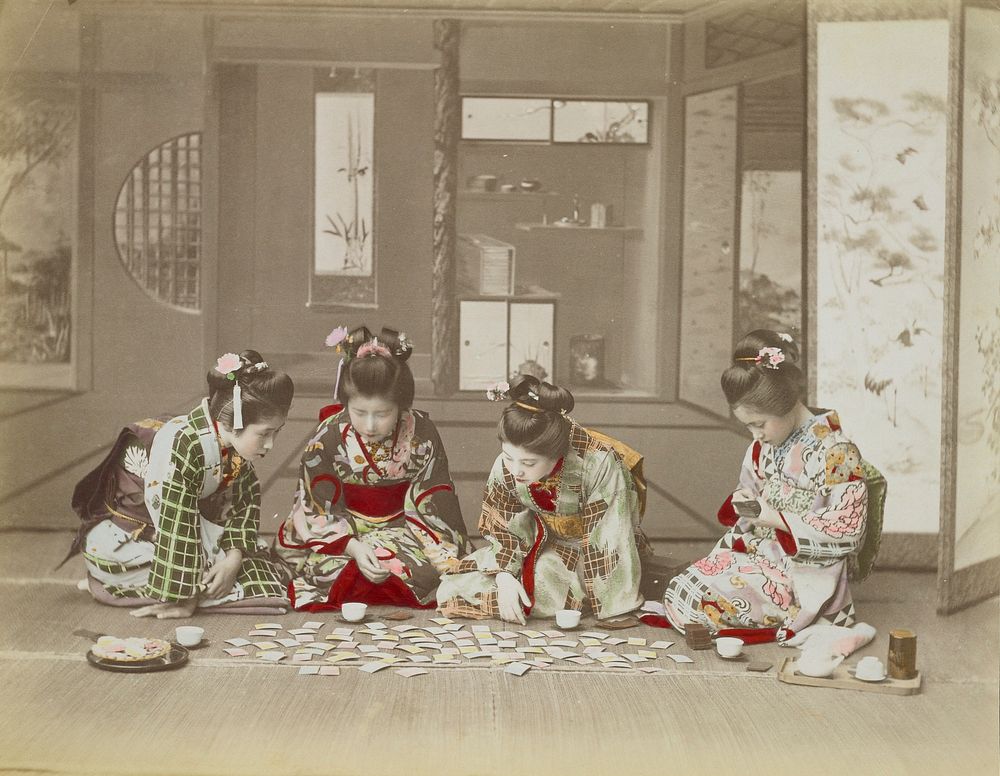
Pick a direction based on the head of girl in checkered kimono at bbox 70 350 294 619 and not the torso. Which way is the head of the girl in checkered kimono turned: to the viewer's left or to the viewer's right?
to the viewer's right

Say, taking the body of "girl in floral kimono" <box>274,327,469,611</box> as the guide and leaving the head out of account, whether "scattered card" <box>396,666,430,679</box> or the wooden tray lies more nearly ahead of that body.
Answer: the scattered card

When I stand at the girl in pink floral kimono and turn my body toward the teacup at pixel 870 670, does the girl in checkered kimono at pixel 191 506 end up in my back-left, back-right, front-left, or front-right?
back-right
